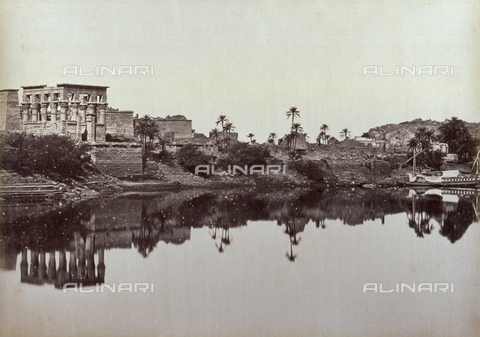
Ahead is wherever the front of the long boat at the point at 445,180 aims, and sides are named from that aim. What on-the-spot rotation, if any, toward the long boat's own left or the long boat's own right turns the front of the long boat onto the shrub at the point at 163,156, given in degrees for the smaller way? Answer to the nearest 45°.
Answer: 0° — it already faces it

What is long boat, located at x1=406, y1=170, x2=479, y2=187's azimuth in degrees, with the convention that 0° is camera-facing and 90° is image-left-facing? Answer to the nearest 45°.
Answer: approximately 90°

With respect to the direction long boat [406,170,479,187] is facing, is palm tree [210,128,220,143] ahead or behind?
ahead

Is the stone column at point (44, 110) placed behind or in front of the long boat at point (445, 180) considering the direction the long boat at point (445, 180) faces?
in front
